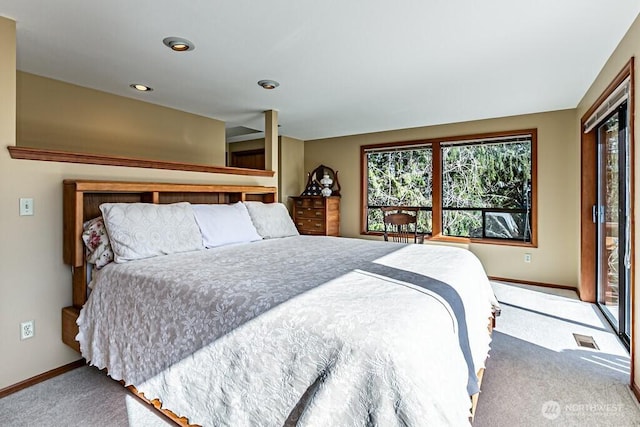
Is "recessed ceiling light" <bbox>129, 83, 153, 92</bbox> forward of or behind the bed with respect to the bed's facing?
behind

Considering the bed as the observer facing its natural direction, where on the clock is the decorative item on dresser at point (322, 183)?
The decorative item on dresser is roughly at 8 o'clock from the bed.

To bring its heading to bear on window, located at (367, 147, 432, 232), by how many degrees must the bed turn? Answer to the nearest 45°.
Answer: approximately 90° to its left

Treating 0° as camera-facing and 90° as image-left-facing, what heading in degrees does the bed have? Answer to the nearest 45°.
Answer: approximately 315°

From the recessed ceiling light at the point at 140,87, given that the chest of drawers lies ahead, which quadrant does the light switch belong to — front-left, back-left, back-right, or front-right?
back-right

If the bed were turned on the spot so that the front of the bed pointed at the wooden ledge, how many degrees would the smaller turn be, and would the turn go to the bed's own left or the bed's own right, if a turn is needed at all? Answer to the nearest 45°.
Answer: approximately 180°
